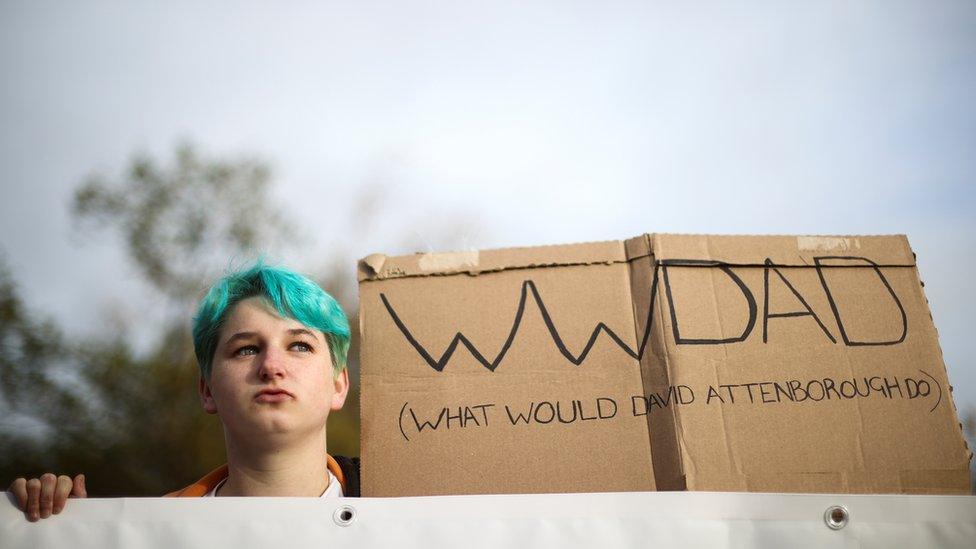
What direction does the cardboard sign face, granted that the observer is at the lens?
facing the viewer

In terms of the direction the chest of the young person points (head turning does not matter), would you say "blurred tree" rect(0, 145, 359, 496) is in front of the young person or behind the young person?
behind

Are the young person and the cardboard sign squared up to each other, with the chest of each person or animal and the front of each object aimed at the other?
no

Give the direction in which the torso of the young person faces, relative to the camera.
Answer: toward the camera

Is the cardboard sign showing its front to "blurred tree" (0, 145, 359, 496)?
no

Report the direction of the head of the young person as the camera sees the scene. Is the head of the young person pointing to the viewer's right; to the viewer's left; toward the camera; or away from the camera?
toward the camera

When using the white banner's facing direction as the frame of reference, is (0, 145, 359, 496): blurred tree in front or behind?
behind
